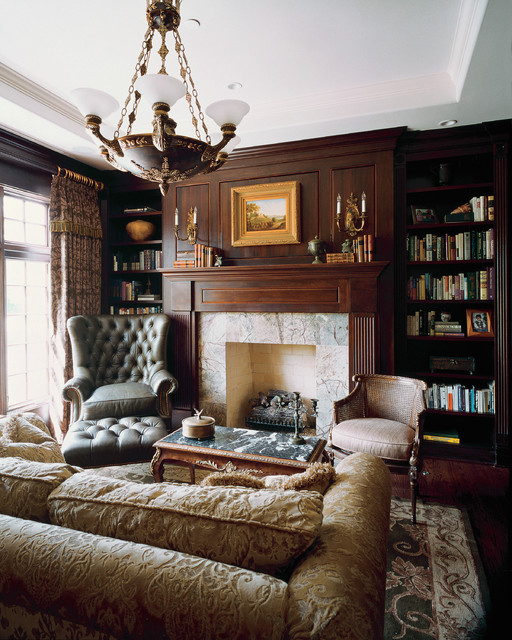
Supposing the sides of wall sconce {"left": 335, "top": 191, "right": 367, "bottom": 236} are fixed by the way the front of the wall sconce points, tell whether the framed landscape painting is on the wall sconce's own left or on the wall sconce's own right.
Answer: on the wall sconce's own right

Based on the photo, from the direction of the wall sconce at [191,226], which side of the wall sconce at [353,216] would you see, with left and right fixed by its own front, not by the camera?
right

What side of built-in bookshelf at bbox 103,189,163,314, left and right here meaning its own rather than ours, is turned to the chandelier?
front

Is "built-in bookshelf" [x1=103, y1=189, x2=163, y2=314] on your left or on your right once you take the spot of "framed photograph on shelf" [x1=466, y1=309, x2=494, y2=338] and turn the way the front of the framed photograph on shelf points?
on your right

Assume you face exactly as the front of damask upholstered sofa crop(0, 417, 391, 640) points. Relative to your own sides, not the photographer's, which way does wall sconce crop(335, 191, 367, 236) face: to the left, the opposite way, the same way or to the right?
the opposite way

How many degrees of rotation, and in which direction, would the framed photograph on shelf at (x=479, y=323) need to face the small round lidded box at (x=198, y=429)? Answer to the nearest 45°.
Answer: approximately 45° to its right

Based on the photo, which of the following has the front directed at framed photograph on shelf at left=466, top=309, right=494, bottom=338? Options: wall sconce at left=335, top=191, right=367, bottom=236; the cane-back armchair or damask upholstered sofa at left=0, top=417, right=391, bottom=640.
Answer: the damask upholstered sofa

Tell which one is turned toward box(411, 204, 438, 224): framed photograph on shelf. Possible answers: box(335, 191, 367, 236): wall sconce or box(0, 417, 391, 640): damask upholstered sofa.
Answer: the damask upholstered sofa
